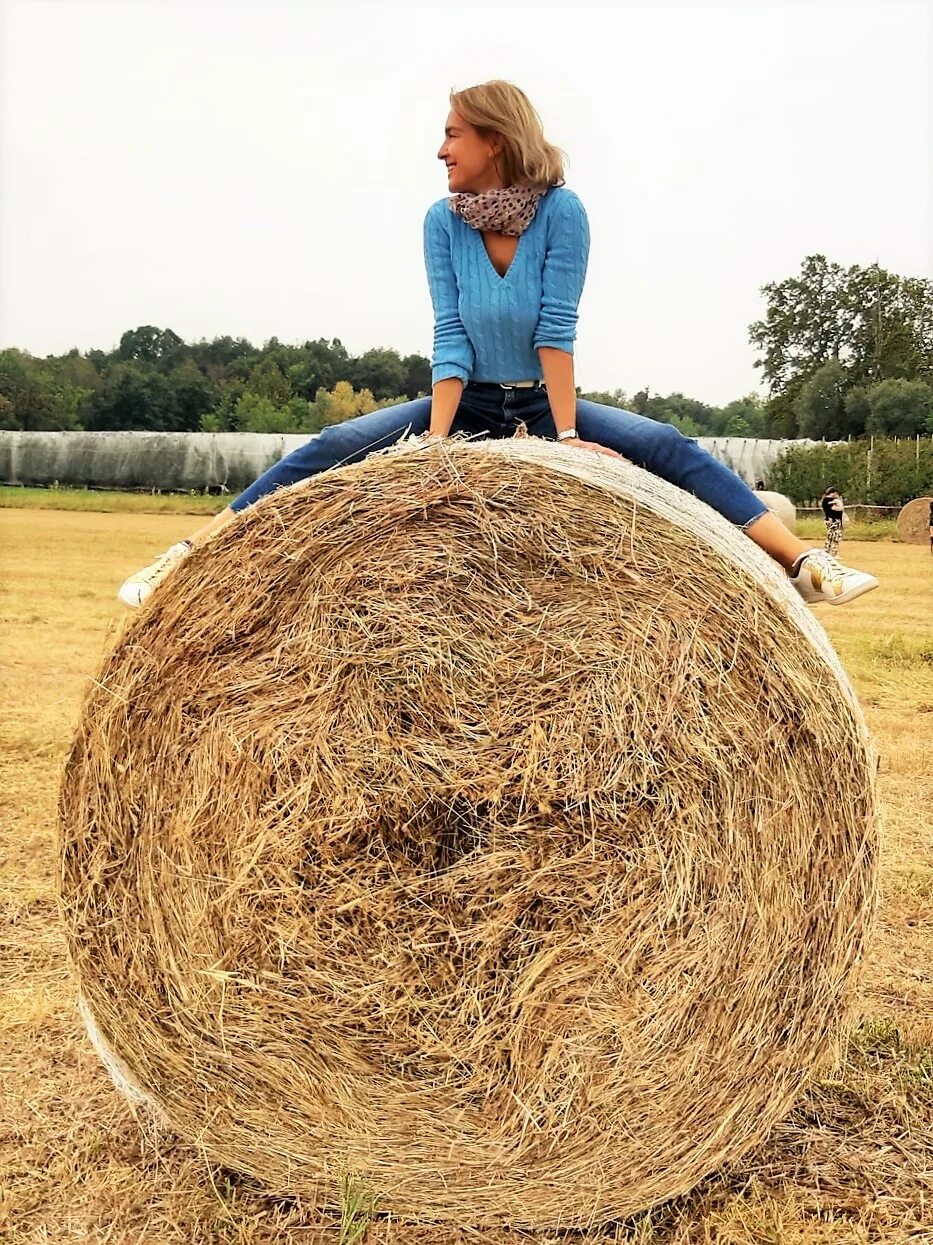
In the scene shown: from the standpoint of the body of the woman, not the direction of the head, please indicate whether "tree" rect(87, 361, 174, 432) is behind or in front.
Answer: behind

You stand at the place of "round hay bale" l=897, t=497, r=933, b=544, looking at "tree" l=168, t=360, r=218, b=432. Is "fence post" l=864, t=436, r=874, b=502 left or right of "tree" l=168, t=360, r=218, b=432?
right

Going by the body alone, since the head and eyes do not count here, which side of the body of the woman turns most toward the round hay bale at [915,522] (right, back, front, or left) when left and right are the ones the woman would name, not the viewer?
back

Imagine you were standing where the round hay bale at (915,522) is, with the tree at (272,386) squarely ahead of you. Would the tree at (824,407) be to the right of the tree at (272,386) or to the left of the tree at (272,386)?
right

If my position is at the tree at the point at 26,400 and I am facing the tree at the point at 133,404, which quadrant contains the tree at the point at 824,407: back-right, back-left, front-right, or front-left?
front-right

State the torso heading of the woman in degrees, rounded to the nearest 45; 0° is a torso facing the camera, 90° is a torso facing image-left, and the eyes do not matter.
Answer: approximately 0°

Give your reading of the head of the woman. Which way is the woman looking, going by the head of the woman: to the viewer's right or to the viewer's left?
to the viewer's left

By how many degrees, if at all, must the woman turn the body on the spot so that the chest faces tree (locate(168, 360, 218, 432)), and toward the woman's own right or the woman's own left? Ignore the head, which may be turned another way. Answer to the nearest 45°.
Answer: approximately 180°

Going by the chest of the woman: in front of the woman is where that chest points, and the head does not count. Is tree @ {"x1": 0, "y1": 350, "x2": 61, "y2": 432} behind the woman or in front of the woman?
behind

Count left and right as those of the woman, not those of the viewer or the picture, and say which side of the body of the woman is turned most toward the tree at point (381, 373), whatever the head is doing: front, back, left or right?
back

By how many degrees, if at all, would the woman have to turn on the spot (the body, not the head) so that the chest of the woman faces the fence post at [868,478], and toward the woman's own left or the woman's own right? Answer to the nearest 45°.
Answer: approximately 180°

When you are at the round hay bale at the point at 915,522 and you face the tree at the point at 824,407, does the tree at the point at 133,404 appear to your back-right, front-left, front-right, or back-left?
front-left

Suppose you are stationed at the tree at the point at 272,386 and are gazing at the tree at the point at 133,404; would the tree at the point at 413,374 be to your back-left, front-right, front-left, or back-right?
back-left

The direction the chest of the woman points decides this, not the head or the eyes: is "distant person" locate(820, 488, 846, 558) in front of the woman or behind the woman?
behind

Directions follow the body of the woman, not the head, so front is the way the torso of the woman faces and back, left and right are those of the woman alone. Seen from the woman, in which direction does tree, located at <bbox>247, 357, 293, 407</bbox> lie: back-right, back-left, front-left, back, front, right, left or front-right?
back
